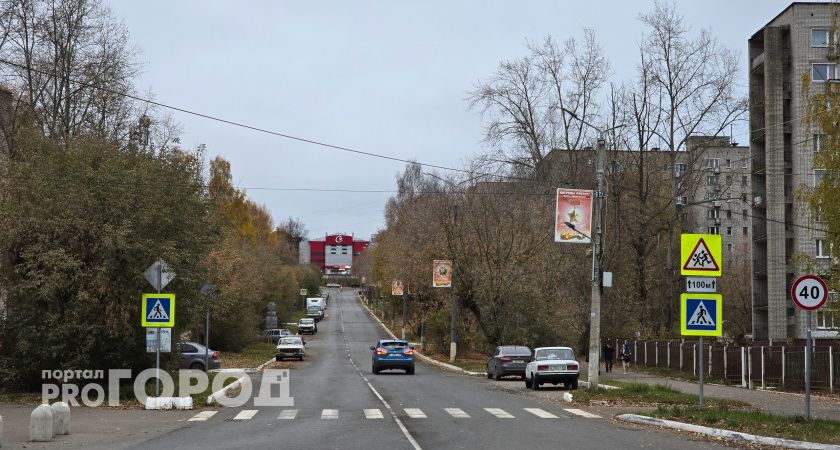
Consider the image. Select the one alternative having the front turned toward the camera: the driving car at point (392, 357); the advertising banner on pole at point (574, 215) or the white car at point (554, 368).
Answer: the advertising banner on pole

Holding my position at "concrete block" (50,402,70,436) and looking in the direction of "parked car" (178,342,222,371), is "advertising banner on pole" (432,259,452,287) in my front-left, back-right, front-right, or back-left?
front-right

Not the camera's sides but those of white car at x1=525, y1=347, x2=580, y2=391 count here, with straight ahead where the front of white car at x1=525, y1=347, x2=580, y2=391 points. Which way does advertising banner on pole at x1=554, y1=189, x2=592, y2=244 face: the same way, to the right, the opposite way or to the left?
the opposite way

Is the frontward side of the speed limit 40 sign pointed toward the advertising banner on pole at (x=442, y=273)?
no

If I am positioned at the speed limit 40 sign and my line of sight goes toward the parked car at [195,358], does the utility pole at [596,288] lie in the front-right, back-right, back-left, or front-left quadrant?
front-right

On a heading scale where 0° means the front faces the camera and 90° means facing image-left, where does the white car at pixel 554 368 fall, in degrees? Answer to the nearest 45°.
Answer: approximately 180°

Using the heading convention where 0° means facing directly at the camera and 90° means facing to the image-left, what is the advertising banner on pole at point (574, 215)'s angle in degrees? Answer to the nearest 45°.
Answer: approximately 0°

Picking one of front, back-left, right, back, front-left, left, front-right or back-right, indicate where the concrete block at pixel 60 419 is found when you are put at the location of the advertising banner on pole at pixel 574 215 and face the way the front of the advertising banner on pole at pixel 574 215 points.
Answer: front-right

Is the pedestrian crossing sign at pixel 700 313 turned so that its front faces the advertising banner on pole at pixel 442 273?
no

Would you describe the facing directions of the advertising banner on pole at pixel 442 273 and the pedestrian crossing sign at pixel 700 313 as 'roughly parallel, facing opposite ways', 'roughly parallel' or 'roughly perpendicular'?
roughly parallel

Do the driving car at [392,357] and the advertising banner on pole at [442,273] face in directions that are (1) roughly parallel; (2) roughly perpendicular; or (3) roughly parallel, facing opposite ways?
roughly parallel, facing opposite ways

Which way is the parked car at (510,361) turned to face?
away from the camera

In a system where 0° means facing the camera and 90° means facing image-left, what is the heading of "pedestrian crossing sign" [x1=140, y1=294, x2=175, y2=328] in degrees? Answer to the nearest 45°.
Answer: approximately 0°

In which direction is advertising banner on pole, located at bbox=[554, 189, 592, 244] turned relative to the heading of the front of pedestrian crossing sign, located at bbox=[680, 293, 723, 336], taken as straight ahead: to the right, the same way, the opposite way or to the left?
the same way

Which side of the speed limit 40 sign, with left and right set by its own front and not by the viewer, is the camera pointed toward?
front

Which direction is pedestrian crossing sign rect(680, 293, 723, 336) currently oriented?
toward the camera

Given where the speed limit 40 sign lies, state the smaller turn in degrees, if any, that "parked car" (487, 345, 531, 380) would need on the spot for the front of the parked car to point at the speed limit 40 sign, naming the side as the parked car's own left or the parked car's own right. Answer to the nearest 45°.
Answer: approximately 180°

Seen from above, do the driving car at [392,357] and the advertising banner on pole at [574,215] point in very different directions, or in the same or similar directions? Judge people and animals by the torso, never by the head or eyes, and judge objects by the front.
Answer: very different directions

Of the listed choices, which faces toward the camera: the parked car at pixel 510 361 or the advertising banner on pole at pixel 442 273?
the advertising banner on pole

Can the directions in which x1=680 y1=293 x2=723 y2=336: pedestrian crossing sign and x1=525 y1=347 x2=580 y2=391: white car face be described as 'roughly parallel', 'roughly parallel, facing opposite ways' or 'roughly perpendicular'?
roughly parallel, facing opposite ways

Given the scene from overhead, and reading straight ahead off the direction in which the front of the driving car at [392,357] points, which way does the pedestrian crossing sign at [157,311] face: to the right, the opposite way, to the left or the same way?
the opposite way
